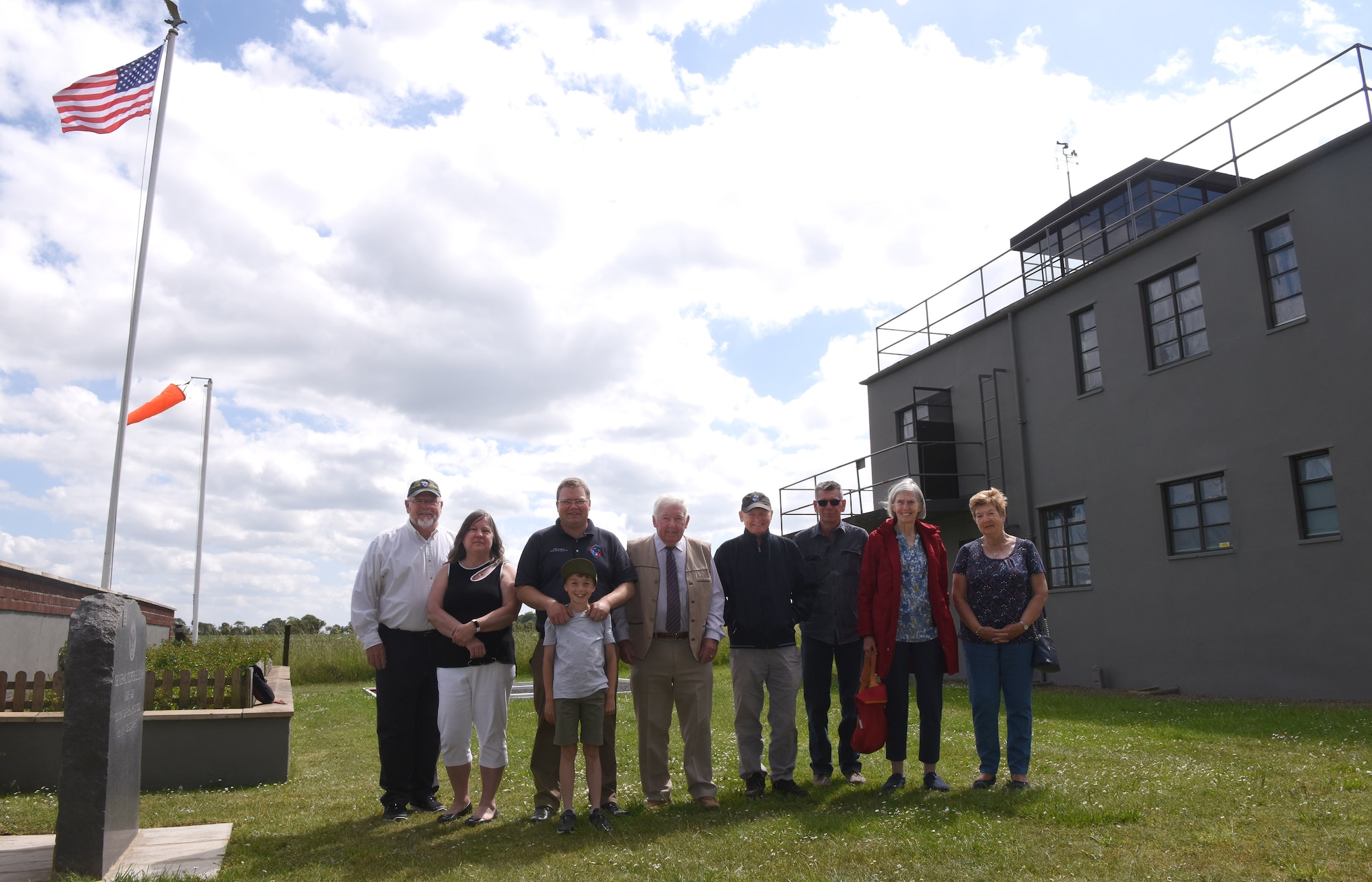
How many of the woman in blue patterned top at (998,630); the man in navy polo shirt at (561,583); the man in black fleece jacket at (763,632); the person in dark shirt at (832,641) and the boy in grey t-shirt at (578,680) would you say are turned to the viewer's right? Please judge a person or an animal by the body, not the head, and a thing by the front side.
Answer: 0

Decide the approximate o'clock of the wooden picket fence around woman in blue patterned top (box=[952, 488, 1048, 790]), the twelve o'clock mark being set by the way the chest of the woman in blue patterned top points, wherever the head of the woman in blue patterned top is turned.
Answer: The wooden picket fence is roughly at 3 o'clock from the woman in blue patterned top.

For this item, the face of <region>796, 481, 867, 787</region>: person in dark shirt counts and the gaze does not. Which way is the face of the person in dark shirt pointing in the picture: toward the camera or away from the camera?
toward the camera

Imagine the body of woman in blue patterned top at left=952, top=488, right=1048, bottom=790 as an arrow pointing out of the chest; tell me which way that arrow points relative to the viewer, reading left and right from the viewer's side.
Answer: facing the viewer

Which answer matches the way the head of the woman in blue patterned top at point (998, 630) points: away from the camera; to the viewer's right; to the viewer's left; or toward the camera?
toward the camera

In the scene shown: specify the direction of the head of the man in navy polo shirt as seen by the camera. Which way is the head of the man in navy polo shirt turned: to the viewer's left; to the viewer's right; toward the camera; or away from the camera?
toward the camera

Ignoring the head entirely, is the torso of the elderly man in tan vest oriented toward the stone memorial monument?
no

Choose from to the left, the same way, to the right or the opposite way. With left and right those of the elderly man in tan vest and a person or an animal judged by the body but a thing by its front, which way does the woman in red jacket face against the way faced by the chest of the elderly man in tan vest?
the same way

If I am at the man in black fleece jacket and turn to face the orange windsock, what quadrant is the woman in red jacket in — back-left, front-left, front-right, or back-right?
back-right

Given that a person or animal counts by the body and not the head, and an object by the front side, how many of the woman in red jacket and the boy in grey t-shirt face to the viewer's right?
0

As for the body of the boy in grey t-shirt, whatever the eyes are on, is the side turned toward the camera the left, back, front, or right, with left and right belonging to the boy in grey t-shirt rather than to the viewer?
front

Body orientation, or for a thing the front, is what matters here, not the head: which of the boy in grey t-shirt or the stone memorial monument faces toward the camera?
the boy in grey t-shirt

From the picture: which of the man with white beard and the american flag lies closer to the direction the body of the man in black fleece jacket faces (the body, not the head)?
the man with white beard

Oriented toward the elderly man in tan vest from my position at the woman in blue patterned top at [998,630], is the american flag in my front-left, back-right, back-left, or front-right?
front-right

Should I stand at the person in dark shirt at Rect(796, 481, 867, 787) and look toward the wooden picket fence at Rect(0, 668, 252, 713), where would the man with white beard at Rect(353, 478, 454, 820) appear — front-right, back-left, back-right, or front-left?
front-left

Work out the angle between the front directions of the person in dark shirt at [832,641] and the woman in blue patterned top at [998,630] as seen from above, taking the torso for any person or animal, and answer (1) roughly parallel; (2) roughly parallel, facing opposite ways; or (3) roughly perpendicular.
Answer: roughly parallel

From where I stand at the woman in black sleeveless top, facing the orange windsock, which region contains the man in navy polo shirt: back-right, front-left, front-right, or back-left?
back-right

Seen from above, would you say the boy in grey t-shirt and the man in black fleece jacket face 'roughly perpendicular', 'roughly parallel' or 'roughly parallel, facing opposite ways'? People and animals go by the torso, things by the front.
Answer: roughly parallel

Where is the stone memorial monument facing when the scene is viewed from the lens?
facing to the right of the viewer
